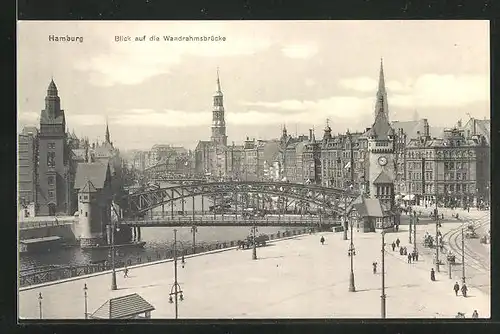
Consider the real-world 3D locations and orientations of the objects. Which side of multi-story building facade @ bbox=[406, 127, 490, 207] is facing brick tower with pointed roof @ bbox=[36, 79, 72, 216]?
right

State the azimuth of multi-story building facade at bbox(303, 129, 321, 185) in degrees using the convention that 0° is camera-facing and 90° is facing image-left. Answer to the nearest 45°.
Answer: approximately 45°

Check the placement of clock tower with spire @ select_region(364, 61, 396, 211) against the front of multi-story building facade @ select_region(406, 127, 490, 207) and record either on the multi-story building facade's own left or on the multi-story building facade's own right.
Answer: on the multi-story building facade's own right

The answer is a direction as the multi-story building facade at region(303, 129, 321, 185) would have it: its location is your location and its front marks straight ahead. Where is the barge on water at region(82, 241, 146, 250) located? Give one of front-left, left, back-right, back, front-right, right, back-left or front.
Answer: front-right

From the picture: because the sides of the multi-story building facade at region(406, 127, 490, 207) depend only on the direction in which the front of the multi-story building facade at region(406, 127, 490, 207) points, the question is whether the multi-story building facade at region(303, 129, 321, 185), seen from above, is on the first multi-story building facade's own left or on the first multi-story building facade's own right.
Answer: on the first multi-story building facade's own right

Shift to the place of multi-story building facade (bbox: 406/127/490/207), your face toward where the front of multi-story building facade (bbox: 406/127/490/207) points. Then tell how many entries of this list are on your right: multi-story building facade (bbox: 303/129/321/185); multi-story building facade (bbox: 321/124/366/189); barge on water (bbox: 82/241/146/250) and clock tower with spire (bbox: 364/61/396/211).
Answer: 4

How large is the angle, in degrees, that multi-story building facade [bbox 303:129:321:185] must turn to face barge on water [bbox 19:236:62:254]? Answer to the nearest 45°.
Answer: approximately 45° to its right
